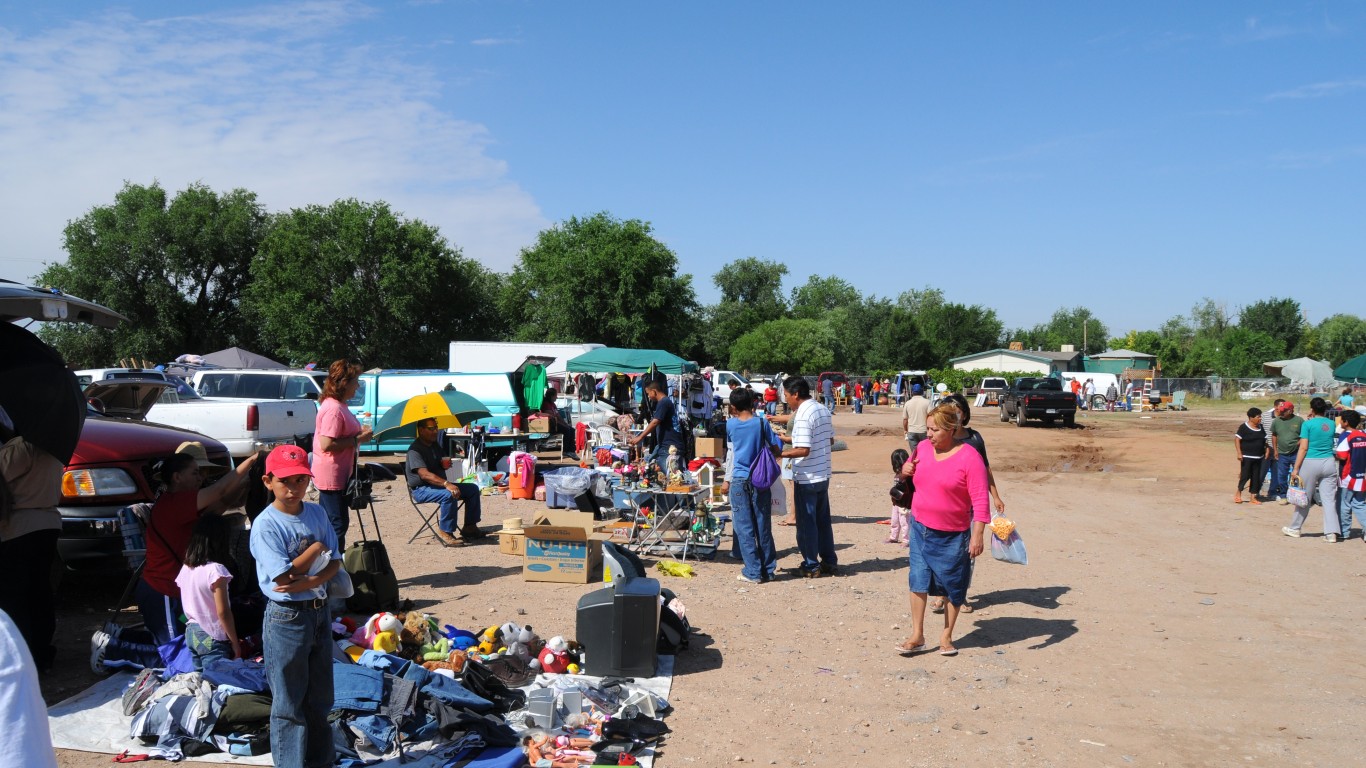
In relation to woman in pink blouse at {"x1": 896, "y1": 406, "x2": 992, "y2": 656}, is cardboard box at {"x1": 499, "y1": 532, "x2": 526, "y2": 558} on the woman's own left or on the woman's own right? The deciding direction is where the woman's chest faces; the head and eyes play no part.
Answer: on the woman's own right

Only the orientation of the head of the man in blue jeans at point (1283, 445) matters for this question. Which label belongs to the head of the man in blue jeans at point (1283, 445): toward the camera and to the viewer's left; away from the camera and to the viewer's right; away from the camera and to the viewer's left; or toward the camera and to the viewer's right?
toward the camera and to the viewer's left

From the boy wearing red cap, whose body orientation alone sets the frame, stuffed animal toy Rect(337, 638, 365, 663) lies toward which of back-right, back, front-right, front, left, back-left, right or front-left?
back-left

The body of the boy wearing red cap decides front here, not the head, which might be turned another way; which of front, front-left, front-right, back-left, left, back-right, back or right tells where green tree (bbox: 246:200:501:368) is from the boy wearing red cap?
back-left

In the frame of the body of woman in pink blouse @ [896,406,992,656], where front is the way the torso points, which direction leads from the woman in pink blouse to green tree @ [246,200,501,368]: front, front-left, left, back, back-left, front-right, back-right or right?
right

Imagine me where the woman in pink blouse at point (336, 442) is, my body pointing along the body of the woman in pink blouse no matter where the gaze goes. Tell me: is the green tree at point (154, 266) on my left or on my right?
on my left

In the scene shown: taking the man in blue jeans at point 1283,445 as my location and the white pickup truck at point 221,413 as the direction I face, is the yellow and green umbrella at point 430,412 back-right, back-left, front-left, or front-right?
front-left

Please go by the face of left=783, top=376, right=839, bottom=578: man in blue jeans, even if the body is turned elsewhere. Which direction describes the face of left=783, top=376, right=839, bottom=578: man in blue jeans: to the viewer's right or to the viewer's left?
to the viewer's left

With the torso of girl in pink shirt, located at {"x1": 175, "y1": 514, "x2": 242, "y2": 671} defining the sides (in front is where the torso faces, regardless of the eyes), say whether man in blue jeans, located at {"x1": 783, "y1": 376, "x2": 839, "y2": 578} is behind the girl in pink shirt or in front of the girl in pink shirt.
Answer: in front

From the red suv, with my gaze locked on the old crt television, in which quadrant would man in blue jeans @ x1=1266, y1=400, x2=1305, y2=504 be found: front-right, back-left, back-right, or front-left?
front-left

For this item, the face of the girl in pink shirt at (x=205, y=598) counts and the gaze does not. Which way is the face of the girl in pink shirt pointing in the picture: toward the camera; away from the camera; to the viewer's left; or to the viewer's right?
away from the camera

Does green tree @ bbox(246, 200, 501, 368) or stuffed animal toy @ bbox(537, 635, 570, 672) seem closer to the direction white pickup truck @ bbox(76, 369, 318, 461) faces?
the green tree

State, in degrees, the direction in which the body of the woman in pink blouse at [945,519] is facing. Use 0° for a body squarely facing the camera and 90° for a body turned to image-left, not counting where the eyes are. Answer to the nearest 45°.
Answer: approximately 45°
